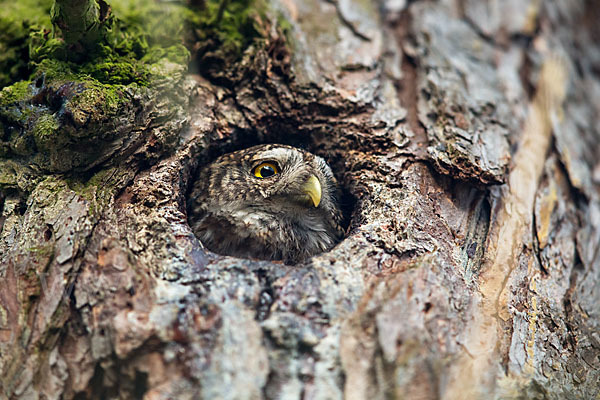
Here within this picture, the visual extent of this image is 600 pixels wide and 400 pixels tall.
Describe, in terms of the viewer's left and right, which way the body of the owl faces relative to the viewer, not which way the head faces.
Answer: facing the viewer and to the right of the viewer
